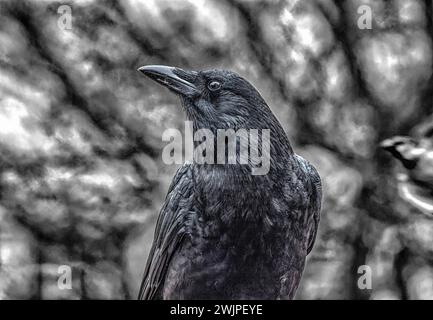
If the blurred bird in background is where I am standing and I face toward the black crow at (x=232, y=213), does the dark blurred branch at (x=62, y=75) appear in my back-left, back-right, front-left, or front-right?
front-right

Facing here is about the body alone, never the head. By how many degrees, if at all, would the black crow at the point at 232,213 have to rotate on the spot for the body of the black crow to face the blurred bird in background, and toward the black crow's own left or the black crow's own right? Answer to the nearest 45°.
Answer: approximately 135° to the black crow's own left

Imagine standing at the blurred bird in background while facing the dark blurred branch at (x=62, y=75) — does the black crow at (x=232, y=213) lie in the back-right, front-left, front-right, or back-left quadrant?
front-left

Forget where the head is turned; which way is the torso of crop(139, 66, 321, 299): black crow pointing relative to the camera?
toward the camera

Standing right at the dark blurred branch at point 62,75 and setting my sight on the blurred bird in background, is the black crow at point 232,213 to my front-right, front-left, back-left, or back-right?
front-right

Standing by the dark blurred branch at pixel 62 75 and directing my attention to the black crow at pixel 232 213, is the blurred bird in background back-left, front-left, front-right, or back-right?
front-left

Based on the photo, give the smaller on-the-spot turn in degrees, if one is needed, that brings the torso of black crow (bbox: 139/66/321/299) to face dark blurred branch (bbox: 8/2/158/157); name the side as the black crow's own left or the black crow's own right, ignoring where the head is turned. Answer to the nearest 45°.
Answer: approximately 135° to the black crow's own right
